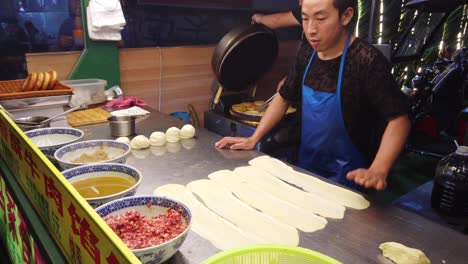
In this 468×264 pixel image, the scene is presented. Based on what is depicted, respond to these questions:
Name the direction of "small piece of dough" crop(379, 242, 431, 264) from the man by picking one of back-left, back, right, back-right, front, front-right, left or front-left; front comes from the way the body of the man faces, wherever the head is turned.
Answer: front-left

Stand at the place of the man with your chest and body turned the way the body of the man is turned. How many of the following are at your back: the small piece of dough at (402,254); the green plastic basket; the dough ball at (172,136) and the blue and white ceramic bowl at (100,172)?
0

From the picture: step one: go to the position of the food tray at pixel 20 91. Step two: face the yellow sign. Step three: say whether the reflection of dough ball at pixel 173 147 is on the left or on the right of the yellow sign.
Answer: left

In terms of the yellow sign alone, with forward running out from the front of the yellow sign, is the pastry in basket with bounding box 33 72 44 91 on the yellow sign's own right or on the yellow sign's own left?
on the yellow sign's own right

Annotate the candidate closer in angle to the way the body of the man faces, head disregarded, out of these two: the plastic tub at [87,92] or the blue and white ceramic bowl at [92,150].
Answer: the blue and white ceramic bowl

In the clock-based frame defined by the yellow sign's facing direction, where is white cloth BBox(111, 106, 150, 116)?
The white cloth is roughly at 5 o'clock from the yellow sign.

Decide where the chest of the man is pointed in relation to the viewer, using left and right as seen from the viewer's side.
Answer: facing the viewer and to the left of the viewer

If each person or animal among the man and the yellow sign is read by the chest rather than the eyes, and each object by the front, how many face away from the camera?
0

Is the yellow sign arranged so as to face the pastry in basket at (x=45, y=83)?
no

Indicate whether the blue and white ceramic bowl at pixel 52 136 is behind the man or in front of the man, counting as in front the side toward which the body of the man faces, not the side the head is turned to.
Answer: in front

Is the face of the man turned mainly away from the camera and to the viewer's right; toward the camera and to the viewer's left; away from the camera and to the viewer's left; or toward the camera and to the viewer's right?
toward the camera and to the viewer's left

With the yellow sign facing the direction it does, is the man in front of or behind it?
behind
